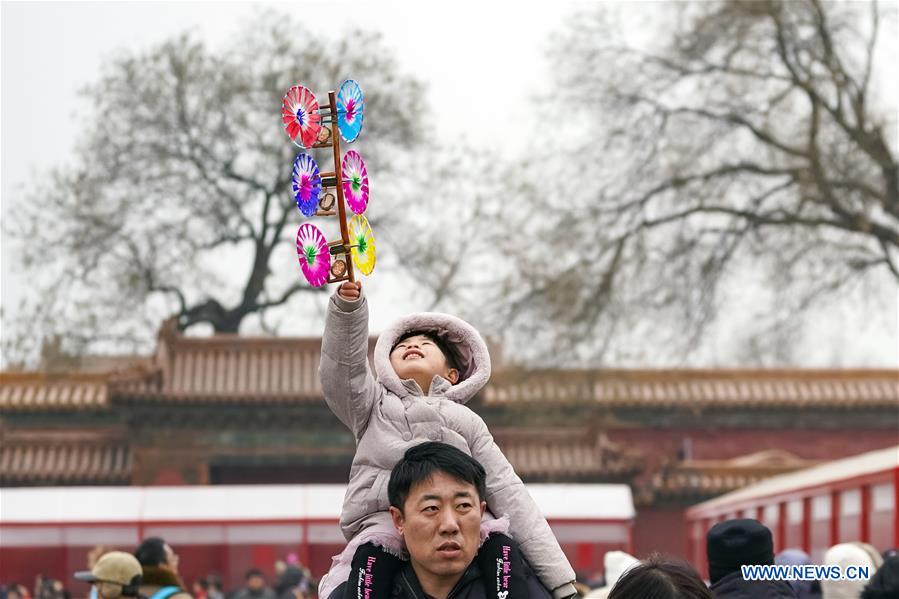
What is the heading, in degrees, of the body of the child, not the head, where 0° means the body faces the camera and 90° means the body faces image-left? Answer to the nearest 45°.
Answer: approximately 0°

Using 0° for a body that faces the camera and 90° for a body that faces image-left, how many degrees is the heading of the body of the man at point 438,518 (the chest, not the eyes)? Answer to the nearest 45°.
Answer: approximately 0°

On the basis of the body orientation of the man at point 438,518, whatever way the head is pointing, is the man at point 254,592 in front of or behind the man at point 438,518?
behind

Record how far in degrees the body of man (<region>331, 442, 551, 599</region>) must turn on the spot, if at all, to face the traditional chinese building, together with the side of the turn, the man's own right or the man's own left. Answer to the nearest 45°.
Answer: approximately 180°

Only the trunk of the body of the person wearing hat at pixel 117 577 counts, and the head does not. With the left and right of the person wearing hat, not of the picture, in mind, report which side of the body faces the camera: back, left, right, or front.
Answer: left

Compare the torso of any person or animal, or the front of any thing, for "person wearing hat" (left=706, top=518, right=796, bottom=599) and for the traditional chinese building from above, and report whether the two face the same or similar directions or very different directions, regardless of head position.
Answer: very different directions

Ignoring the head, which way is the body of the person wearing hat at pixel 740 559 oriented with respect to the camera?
away from the camera

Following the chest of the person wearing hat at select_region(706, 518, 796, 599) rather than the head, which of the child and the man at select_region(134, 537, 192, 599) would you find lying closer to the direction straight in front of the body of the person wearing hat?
the man

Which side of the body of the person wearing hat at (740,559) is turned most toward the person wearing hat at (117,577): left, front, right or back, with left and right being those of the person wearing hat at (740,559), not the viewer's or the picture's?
left

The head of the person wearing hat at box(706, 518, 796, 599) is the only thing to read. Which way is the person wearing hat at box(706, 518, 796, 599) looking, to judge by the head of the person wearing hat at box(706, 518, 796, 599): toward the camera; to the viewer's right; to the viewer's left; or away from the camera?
away from the camera

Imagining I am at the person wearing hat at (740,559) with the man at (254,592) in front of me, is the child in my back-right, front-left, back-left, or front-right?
back-left
